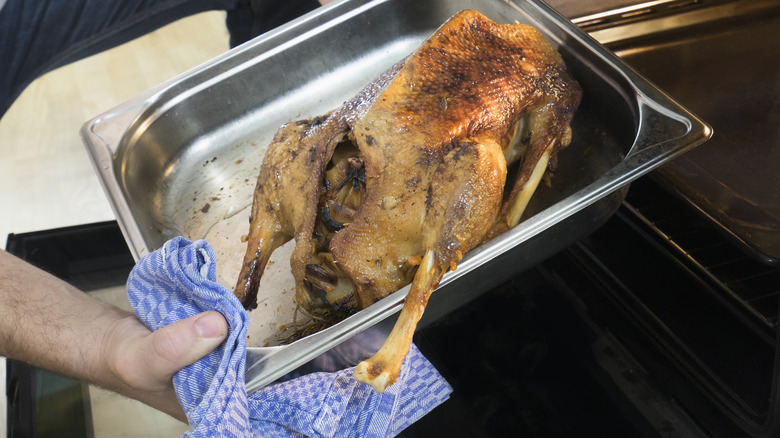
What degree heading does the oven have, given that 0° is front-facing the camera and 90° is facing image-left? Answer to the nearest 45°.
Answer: approximately 45°
